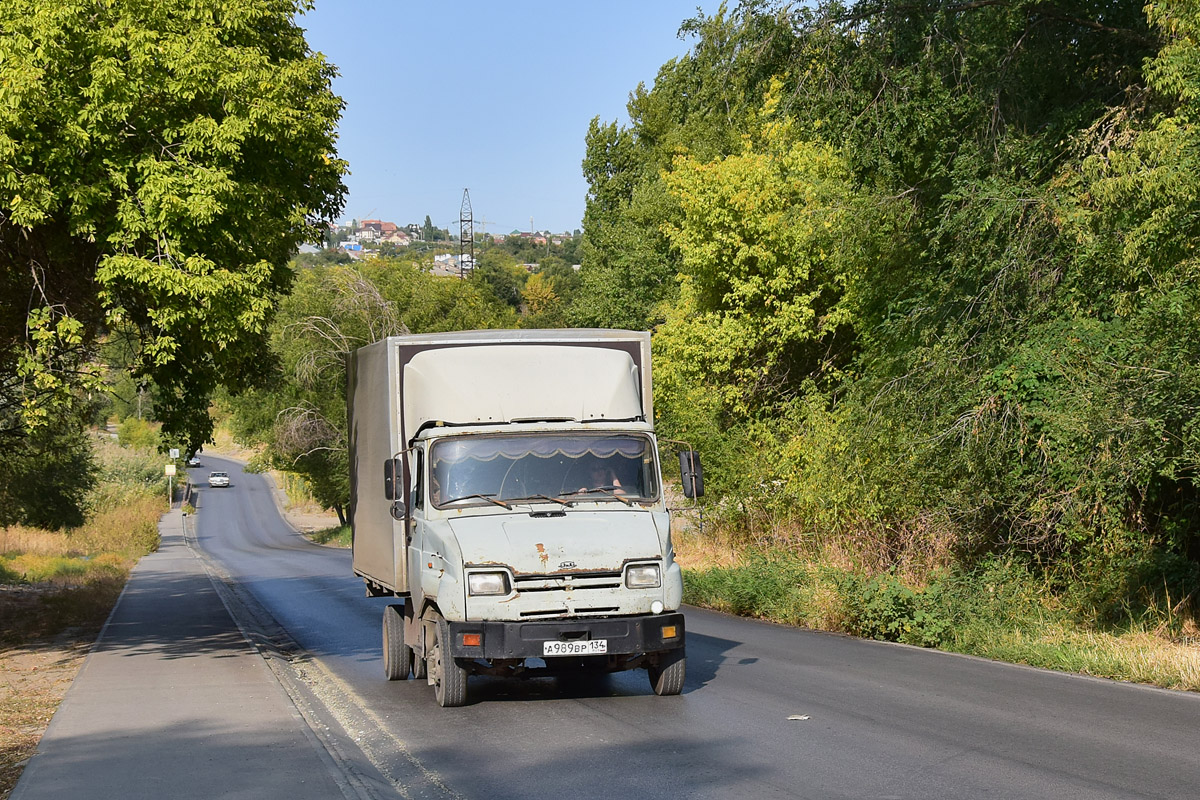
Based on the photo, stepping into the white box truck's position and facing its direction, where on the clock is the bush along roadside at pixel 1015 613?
The bush along roadside is roughly at 8 o'clock from the white box truck.

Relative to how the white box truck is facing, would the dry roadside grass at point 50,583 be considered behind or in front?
behind

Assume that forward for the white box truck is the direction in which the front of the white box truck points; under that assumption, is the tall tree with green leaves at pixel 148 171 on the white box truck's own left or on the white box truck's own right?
on the white box truck's own right

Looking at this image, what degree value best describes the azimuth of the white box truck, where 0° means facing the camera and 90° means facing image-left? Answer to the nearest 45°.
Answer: approximately 0°
